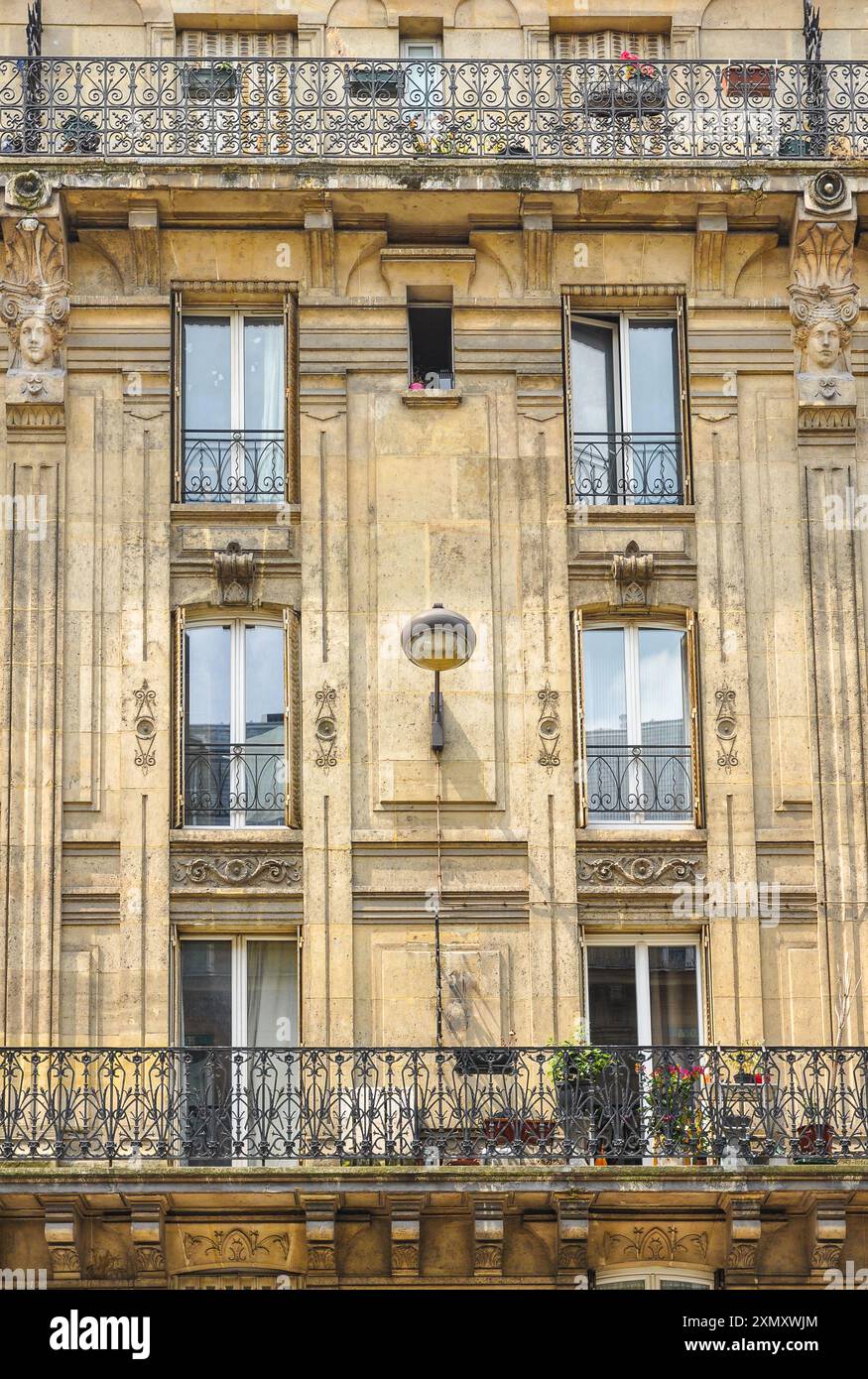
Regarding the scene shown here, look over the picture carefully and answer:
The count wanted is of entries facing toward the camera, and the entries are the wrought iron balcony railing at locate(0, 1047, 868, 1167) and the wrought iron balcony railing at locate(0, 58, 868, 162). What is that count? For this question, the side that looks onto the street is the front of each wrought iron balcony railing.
2

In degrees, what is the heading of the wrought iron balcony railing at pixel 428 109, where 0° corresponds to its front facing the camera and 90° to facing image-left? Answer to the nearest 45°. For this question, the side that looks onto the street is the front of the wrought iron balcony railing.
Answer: approximately 0°
